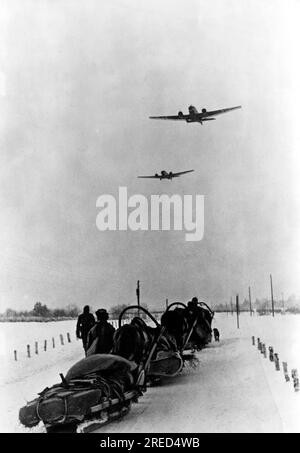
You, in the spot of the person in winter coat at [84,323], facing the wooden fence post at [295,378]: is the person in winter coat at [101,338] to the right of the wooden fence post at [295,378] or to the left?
right

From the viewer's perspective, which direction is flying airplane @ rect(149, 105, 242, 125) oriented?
toward the camera
